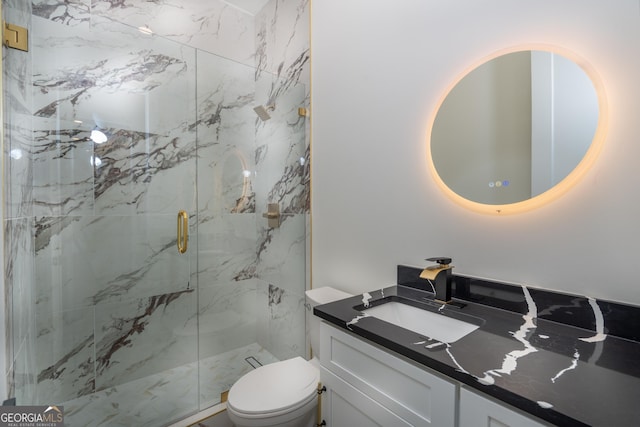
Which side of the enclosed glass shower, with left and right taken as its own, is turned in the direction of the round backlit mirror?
front

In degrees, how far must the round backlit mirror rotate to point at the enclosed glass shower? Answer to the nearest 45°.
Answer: approximately 45° to its right

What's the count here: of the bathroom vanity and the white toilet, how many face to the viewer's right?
0

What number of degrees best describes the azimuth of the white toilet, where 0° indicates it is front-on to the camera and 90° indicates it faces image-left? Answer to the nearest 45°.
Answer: approximately 45°

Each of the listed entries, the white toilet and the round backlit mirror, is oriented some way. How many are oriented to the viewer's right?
0

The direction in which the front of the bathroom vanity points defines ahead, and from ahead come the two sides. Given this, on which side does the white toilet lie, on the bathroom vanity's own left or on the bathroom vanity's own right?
on the bathroom vanity's own right

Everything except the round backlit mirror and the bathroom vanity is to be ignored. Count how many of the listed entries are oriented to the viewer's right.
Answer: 0

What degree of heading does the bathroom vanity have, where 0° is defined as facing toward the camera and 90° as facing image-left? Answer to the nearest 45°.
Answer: approximately 45°

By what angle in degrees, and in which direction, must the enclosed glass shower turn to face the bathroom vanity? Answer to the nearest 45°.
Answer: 0° — it already faces it

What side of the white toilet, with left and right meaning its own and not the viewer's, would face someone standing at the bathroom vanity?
left

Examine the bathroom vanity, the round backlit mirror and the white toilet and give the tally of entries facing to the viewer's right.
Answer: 0

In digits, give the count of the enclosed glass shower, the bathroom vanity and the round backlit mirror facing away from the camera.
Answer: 0

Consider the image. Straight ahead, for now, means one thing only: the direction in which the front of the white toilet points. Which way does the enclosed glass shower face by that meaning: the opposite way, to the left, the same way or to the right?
to the left

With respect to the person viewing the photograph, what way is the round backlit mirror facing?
facing the viewer and to the left of the viewer

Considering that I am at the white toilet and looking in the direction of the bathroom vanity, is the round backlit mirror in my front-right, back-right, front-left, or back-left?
front-left
